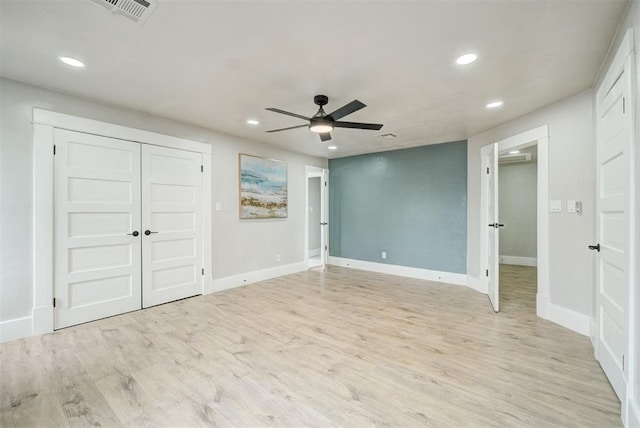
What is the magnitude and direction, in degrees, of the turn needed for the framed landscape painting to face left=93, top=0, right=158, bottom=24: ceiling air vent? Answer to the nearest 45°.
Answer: approximately 45° to its right

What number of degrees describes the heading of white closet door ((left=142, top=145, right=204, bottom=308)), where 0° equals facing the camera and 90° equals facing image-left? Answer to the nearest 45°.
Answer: approximately 315°

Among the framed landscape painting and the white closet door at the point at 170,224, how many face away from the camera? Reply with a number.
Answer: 0

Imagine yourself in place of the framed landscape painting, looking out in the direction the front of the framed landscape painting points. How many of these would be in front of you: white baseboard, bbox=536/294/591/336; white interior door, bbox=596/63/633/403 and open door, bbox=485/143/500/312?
3

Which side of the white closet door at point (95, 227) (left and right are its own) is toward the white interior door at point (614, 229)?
front

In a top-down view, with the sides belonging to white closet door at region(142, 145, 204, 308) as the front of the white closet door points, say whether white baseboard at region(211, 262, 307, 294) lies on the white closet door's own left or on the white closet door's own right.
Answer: on the white closet door's own left

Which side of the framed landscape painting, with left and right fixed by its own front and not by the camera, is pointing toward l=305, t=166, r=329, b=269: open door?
left

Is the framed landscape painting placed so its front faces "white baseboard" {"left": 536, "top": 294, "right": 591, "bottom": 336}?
yes

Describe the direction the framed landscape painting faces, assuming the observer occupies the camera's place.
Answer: facing the viewer and to the right of the viewer
